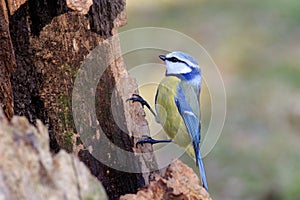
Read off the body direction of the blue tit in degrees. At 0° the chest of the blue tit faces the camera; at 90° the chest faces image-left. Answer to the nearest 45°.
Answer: approximately 90°
